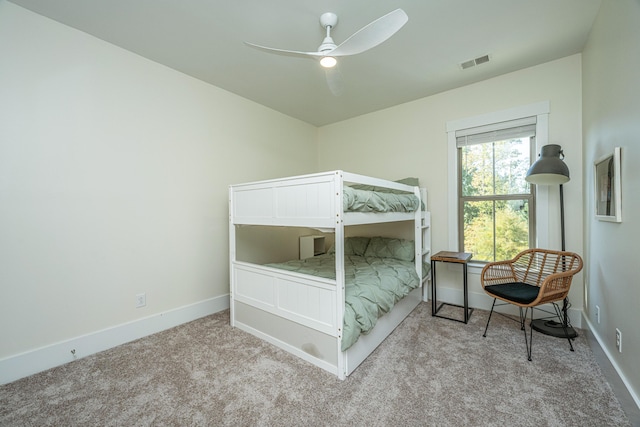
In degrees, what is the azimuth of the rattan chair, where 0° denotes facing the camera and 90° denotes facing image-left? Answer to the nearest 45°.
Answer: approximately 45°

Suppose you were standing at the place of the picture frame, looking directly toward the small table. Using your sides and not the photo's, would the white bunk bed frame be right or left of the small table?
left

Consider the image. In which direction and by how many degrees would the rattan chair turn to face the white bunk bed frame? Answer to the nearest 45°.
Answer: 0° — it already faces it

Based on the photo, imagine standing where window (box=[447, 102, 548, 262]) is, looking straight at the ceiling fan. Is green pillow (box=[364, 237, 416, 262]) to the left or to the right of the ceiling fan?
right
